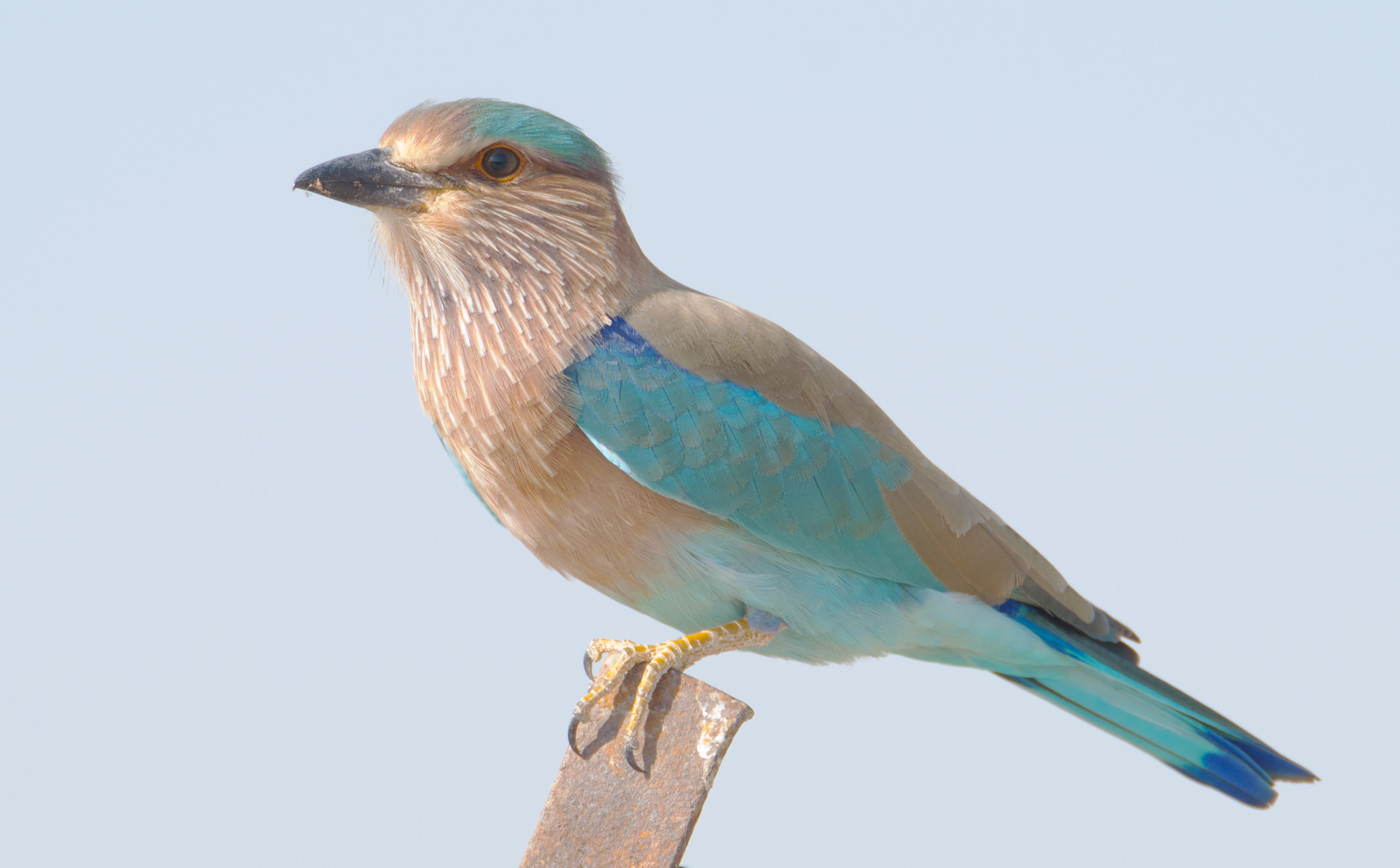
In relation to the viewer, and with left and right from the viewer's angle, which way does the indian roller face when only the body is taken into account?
facing to the left of the viewer
